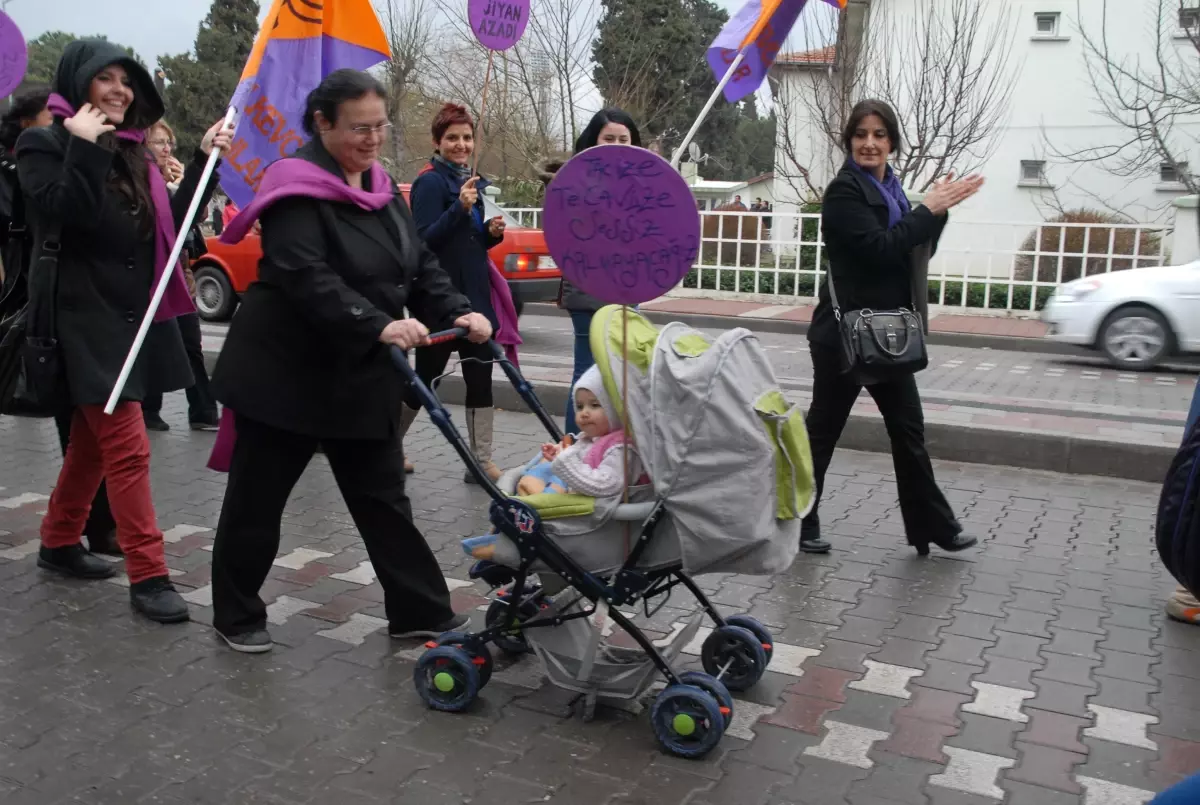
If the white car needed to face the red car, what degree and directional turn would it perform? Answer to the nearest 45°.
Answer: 0° — it already faces it

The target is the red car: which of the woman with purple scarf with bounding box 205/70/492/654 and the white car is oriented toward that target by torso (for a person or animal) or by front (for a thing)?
the white car

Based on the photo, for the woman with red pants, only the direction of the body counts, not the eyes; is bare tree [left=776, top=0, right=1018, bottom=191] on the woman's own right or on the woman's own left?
on the woman's own left

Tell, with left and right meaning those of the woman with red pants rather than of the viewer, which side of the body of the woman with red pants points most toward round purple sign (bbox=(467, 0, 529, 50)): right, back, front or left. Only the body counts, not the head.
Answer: left

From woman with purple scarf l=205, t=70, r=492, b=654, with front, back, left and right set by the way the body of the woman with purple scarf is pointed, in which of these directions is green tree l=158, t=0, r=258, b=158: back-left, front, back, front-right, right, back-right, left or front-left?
back-left

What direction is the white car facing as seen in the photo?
to the viewer's left

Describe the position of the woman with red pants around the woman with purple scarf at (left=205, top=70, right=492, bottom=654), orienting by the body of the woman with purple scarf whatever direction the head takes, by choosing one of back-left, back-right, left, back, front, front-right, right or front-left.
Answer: back
